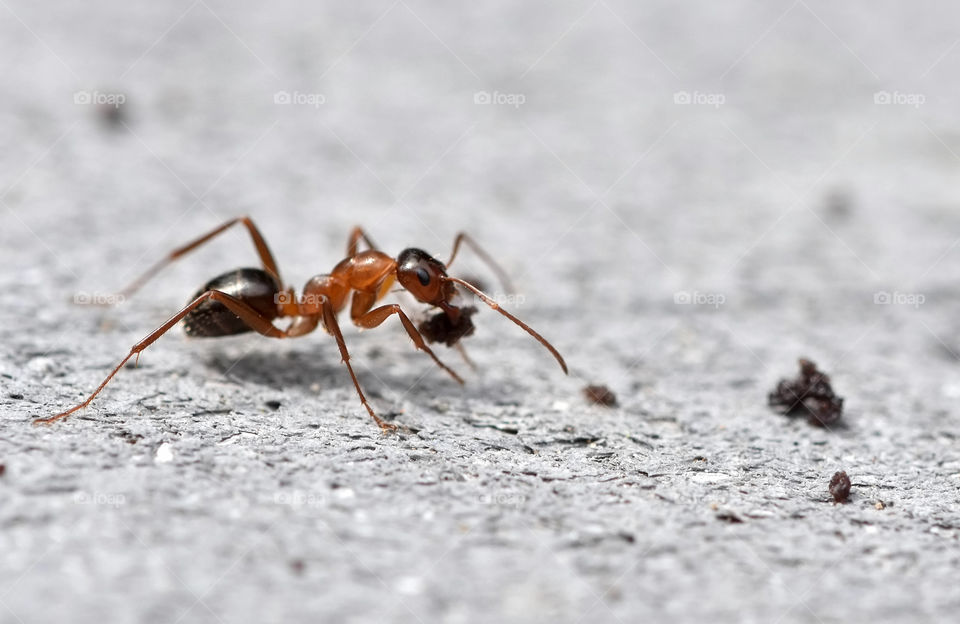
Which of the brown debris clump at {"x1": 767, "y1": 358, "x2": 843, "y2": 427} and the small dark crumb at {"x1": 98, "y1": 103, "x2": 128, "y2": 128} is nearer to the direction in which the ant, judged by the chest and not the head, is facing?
the brown debris clump

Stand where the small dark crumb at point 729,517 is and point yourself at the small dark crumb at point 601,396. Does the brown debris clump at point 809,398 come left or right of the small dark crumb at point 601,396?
right

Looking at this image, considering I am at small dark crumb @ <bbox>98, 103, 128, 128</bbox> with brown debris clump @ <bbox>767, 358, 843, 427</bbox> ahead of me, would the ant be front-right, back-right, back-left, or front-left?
front-right

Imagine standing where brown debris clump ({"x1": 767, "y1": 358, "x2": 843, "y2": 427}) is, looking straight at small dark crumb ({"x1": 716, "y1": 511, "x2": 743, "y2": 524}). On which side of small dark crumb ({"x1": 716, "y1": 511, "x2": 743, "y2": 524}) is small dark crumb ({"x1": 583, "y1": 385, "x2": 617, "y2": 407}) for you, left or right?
right

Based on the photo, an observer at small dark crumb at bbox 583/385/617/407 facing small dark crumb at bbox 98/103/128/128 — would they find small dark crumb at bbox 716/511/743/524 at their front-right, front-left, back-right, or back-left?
back-left

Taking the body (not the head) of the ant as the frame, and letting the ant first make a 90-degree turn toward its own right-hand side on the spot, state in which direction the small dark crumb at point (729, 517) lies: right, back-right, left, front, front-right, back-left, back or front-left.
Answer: front-left

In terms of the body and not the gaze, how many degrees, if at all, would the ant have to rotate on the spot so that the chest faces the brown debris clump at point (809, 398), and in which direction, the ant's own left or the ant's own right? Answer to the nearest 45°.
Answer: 0° — it already faces it

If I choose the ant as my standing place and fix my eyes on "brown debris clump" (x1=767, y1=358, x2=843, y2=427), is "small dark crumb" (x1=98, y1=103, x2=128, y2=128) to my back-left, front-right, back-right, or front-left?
back-left

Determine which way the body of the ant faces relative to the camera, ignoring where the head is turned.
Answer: to the viewer's right

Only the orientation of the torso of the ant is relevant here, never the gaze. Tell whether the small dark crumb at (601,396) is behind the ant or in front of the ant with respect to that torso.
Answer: in front

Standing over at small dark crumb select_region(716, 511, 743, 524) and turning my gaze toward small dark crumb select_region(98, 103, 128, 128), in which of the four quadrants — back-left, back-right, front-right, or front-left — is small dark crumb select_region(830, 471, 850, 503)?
back-right

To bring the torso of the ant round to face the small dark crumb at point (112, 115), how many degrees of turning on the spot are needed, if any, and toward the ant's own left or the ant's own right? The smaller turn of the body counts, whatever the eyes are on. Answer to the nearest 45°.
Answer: approximately 135° to the ant's own left

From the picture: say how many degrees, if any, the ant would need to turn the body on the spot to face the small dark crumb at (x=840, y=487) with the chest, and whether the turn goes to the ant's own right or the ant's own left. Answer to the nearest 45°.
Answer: approximately 45° to the ant's own right
